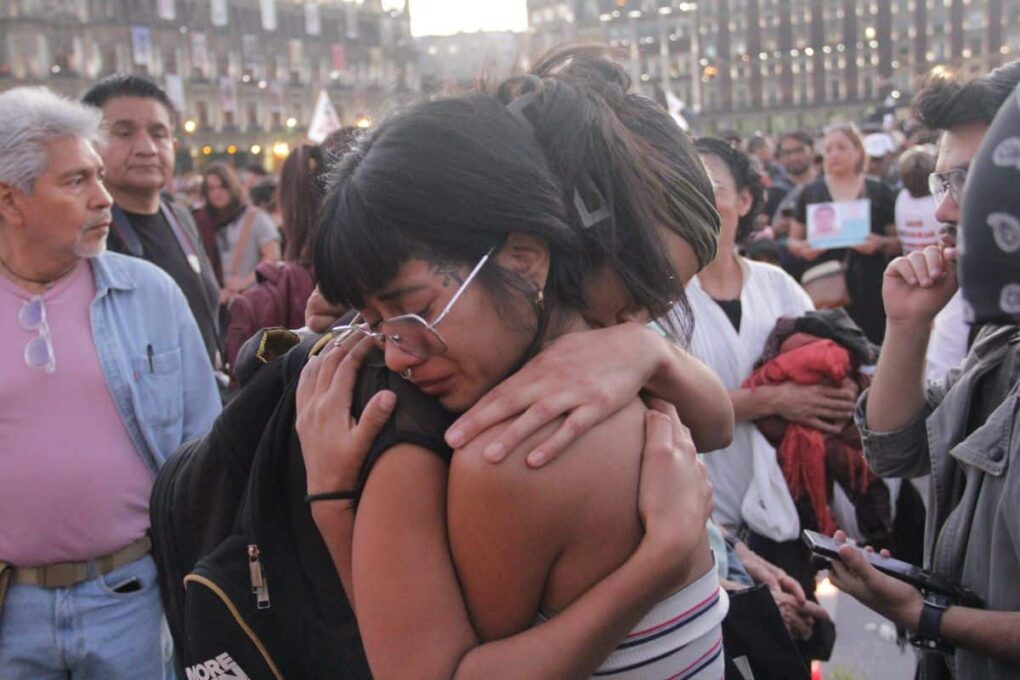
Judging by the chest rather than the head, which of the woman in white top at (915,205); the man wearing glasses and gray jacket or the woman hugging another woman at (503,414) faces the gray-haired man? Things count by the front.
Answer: the man wearing glasses and gray jacket

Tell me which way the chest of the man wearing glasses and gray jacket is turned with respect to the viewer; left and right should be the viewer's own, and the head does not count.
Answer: facing to the left of the viewer

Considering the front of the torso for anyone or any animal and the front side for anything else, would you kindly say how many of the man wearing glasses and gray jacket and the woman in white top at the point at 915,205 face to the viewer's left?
1

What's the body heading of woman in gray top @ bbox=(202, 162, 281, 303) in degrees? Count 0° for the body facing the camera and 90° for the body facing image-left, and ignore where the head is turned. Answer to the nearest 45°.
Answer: approximately 45°

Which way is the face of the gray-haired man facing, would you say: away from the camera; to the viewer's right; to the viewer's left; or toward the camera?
to the viewer's right

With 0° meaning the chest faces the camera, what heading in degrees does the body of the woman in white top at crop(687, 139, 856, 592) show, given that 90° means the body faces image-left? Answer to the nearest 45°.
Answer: approximately 45°
